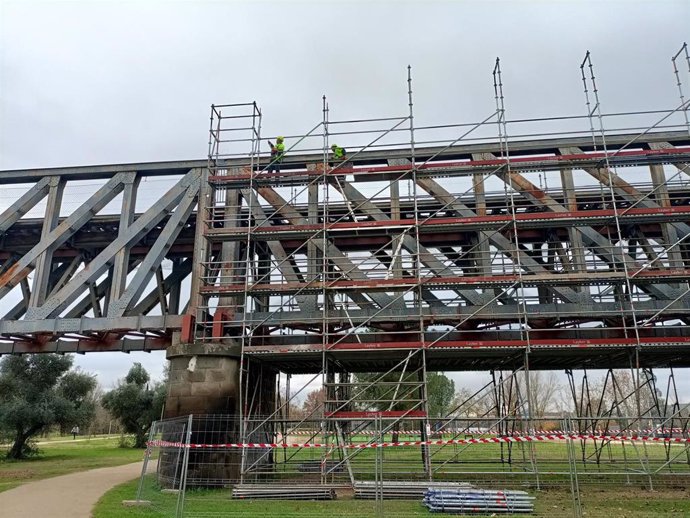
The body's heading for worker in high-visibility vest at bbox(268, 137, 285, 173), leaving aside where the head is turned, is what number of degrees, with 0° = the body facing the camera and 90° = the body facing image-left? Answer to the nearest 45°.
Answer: approximately 90°

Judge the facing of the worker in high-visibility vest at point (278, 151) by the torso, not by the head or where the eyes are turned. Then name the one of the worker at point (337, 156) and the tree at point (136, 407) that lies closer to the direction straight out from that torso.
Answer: the tree

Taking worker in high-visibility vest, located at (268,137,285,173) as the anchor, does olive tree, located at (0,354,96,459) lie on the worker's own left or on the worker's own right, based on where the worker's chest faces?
on the worker's own right

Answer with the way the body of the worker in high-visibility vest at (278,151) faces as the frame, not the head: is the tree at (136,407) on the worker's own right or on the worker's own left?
on the worker's own right

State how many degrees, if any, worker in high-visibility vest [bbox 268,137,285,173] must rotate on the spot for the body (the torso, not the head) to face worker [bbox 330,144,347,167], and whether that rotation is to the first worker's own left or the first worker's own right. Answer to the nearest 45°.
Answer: approximately 180°

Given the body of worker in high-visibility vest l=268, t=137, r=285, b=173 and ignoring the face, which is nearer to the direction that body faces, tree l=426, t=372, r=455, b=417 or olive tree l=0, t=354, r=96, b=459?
the olive tree

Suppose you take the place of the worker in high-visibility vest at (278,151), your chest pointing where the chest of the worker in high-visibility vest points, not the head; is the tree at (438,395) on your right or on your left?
on your right

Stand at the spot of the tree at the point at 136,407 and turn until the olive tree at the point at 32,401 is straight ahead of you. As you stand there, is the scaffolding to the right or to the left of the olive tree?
left
